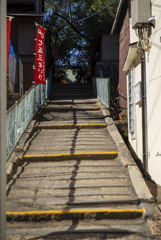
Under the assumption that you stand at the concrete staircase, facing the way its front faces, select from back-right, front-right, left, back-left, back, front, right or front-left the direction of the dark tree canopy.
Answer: back

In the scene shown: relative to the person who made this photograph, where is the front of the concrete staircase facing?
facing the viewer

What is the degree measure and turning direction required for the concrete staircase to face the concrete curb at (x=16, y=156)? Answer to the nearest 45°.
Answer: approximately 135° to its right

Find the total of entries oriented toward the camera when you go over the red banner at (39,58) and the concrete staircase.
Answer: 2

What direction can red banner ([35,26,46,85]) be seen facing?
toward the camera
